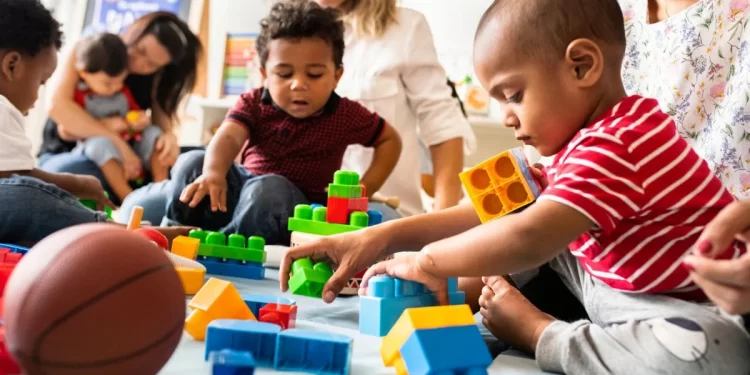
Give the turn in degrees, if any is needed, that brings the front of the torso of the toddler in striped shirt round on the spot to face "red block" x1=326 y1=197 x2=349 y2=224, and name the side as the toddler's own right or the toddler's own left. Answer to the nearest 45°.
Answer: approximately 45° to the toddler's own right

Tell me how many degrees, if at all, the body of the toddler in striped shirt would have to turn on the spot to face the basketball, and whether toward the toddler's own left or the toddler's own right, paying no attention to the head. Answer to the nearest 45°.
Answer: approximately 45° to the toddler's own left

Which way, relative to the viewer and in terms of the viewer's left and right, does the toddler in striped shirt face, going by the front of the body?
facing to the left of the viewer

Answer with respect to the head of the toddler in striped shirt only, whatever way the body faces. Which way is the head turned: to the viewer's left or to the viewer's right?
to the viewer's left

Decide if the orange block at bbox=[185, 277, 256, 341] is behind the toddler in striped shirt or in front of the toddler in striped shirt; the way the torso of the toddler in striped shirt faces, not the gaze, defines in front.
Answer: in front
